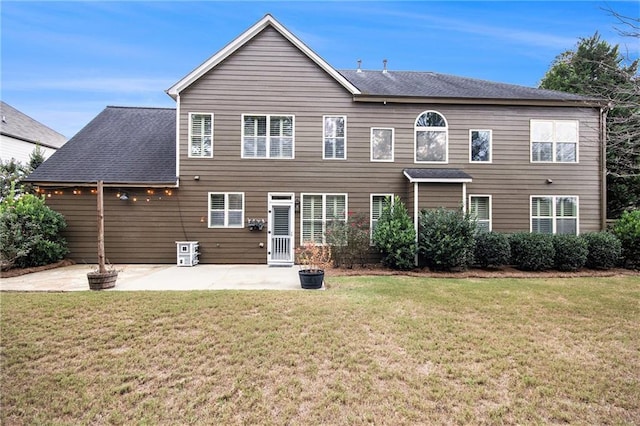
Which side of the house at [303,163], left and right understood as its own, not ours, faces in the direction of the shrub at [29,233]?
left

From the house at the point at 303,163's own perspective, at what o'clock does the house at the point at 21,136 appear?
the house at the point at 21,136 is roughly at 10 o'clock from the house at the point at 303,163.

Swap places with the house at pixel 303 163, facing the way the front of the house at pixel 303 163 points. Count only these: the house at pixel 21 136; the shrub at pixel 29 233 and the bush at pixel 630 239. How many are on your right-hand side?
1

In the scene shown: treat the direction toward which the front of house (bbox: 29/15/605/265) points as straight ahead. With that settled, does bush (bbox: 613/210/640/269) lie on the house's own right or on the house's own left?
on the house's own right

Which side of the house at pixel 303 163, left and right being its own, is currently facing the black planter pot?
back

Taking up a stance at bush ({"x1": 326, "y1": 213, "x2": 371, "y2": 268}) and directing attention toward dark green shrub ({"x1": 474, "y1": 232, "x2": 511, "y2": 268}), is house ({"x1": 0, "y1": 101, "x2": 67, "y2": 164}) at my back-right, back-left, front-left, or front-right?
back-left

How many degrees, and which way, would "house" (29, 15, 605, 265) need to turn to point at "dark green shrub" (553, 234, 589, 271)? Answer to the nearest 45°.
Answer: approximately 90° to its right

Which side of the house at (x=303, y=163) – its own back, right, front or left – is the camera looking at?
back
